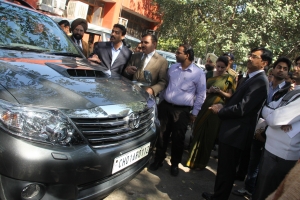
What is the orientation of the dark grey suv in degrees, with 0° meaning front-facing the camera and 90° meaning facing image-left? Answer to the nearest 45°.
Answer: approximately 315°

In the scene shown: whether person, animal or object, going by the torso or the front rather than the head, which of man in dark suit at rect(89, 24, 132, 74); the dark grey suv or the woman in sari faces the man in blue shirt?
the woman in sari

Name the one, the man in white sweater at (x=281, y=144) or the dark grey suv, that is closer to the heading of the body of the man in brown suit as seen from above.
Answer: the dark grey suv

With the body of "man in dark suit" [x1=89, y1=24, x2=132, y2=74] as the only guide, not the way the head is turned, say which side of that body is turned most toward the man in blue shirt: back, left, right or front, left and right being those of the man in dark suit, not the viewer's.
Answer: left

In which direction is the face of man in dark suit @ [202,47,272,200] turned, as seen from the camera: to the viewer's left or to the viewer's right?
to the viewer's left

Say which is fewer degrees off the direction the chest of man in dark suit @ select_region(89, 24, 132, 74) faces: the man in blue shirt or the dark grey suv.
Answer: the dark grey suv

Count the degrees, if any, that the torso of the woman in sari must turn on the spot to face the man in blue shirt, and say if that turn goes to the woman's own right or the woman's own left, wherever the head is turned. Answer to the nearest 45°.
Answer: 0° — they already face them

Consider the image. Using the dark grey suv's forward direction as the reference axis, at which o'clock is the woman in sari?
The woman in sari is roughly at 9 o'clock from the dark grey suv.

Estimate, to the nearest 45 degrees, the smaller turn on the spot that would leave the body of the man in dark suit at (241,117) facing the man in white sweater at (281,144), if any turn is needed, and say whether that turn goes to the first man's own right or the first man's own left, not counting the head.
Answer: approximately 135° to the first man's own left

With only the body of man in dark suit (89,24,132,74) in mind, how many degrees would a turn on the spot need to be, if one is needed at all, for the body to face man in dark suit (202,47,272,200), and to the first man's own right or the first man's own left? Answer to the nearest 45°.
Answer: approximately 90° to the first man's own left

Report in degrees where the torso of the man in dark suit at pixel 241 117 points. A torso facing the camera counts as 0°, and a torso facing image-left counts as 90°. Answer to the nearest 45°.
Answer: approximately 90°

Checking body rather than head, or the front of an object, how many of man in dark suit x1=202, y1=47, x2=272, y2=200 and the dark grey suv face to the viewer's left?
1
